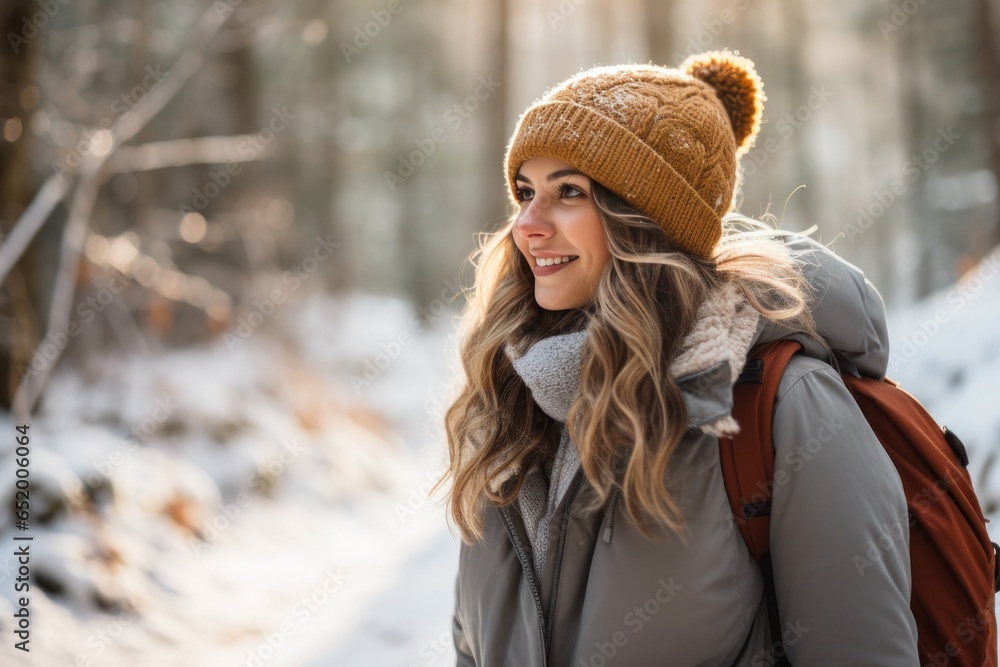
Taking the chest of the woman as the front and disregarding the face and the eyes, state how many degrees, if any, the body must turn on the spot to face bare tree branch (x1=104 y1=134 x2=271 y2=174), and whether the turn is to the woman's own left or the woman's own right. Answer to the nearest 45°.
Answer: approximately 90° to the woman's own right

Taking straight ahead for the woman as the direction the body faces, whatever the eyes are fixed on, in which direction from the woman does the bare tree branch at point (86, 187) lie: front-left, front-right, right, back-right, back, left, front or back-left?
right

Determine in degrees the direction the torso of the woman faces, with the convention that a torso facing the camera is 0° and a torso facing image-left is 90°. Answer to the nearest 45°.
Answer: approximately 45°
